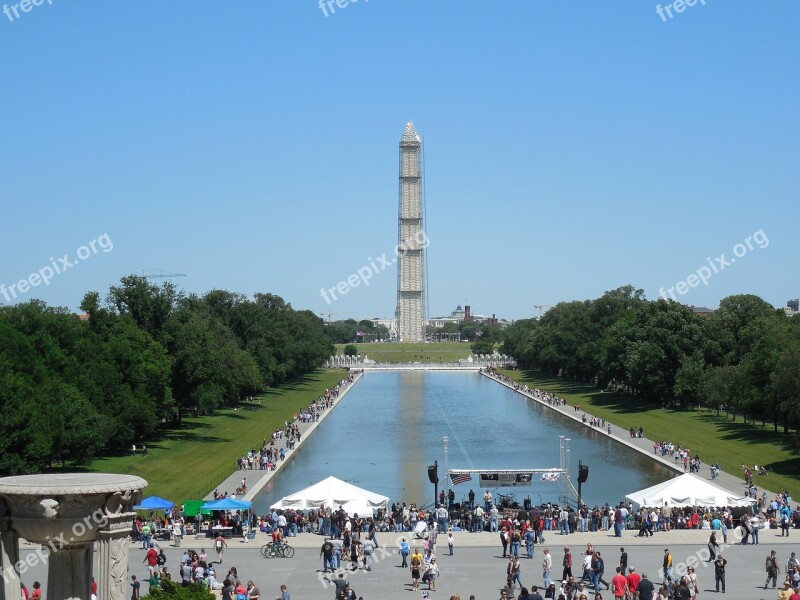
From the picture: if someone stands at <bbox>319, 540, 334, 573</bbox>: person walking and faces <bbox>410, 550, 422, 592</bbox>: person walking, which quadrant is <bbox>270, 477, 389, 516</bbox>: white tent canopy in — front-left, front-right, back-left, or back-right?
back-left

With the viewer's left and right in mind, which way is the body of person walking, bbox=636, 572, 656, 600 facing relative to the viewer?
facing away from the viewer

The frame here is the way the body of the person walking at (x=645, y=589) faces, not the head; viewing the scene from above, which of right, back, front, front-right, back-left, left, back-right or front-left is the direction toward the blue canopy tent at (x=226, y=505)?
front-left

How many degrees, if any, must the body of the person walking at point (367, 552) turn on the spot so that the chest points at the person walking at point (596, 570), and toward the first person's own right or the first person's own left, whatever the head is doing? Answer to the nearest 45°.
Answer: approximately 135° to the first person's own right

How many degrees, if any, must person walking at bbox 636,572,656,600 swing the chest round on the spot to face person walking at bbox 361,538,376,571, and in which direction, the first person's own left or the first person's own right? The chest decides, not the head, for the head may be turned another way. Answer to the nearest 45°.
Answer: approximately 45° to the first person's own left

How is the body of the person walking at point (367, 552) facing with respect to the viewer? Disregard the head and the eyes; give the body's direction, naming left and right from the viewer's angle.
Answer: facing away from the viewer

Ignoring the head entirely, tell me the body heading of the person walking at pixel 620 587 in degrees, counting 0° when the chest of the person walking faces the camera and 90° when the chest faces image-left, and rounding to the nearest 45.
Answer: approximately 180°

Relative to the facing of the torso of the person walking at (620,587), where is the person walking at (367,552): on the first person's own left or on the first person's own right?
on the first person's own left

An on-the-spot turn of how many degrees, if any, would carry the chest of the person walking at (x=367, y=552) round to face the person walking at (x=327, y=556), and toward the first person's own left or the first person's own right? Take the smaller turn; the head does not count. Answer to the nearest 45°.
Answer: approximately 135° to the first person's own left

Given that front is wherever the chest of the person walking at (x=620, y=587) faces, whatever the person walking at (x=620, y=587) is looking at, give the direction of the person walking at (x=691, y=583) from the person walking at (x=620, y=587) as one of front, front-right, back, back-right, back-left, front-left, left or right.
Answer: right
